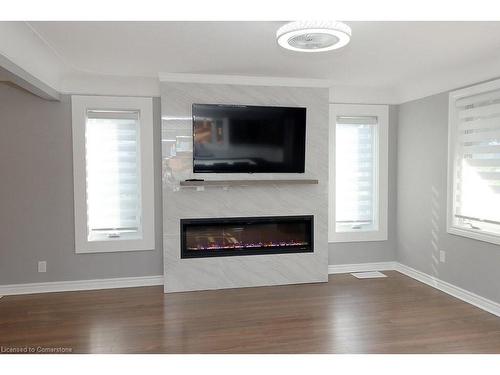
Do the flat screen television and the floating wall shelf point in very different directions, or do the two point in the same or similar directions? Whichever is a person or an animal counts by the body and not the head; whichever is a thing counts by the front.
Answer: same or similar directions

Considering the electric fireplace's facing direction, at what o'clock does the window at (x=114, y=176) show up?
The window is roughly at 3 o'clock from the electric fireplace.

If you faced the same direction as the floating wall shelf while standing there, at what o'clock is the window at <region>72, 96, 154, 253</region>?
The window is roughly at 3 o'clock from the floating wall shelf.

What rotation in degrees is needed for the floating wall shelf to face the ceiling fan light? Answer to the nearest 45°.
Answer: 0° — it already faces it

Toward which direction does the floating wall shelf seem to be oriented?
toward the camera

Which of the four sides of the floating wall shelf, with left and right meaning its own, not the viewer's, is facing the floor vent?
left

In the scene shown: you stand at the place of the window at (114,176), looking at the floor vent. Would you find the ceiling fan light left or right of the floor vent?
right

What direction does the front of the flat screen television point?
toward the camera

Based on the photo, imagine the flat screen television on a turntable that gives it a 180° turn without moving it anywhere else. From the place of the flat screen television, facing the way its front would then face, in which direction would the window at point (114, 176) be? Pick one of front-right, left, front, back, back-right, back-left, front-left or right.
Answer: left

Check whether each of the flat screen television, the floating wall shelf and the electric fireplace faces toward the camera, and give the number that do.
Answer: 3

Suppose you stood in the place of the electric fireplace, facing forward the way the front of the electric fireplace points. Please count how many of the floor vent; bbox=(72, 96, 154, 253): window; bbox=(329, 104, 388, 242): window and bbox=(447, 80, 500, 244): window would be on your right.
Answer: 1

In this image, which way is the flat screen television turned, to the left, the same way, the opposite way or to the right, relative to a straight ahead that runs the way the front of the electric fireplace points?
the same way

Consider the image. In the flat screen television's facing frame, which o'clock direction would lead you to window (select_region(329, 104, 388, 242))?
The window is roughly at 8 o'clock from the flat screen television.
